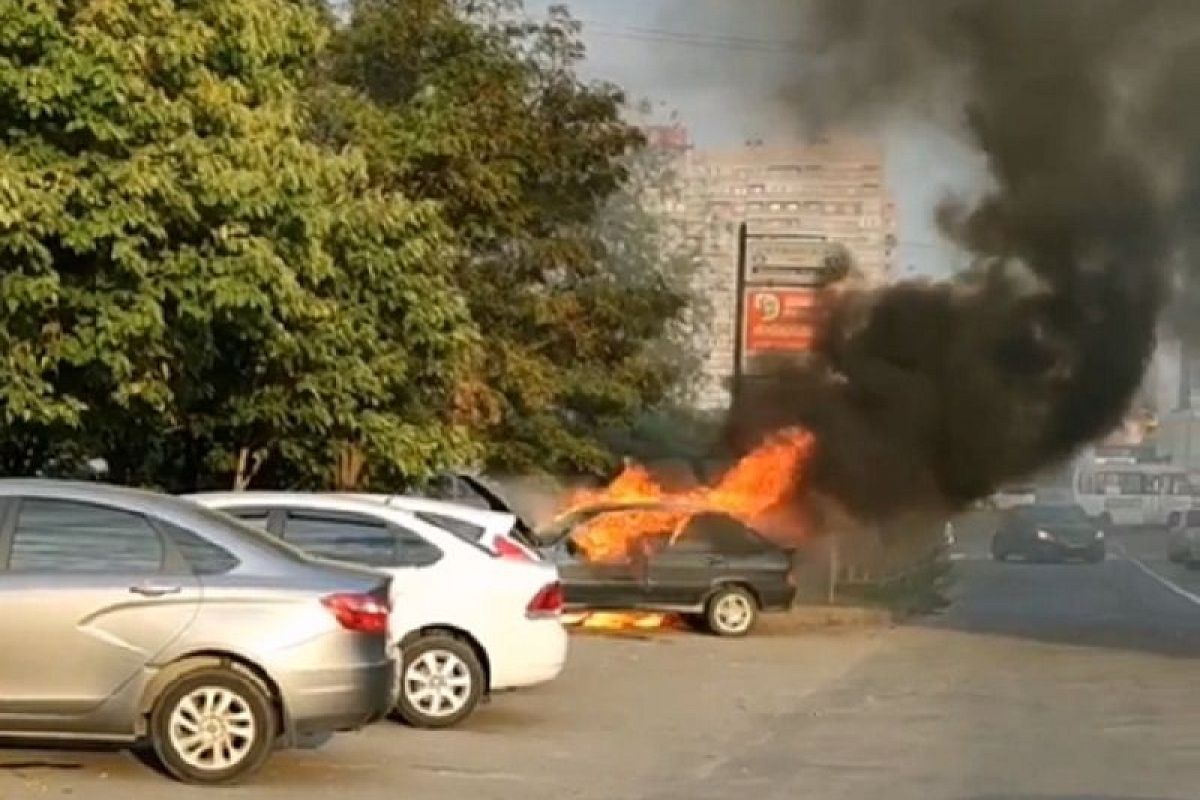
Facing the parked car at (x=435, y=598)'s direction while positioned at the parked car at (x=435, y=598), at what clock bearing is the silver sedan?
The silver sedan is roughly at 10 o'clock from the parked car.

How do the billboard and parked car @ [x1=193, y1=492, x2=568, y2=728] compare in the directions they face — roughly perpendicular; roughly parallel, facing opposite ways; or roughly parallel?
roughly perpendicular

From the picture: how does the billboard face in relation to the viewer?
toward the camera

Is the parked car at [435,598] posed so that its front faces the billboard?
no

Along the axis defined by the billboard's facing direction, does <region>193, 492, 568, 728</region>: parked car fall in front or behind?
in front

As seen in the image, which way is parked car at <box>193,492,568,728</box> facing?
to the viewer's left

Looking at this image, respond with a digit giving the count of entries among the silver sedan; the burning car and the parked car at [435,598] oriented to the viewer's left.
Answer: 3

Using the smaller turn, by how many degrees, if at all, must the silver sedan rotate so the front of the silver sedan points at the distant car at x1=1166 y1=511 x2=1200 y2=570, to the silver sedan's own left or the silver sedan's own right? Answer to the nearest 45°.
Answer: approximately 135° to the silver sedan's own right

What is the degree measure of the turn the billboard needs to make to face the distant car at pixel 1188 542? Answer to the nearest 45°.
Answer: approximately 135° to its left

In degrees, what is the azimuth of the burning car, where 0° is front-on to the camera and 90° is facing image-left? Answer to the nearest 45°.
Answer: approximately 90°

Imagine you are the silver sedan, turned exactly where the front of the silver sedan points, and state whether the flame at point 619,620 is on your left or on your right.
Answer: on your right

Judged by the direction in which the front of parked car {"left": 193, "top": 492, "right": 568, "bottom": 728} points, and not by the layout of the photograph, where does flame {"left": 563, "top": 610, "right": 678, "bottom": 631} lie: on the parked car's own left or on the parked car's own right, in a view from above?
on the parked car's own right

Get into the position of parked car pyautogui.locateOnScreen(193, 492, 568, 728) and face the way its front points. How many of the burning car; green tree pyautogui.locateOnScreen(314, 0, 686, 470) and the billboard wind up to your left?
0

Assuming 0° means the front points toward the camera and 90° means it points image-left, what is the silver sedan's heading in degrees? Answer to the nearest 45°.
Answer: approximately 90°

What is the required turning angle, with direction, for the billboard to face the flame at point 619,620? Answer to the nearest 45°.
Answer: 0° — it already faces it

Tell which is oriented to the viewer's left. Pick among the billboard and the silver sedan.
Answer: the silver sedan

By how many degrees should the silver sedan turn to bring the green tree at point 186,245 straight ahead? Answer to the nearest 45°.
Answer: approximately 90° to its right

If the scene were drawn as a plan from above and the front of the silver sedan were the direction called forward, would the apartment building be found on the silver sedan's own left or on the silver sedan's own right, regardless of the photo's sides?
on the silver sedan's own right

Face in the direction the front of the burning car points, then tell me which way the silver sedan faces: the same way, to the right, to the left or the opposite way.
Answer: the same way

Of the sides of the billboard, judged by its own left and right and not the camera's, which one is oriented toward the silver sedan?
front

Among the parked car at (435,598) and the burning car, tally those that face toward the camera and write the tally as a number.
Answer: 0
